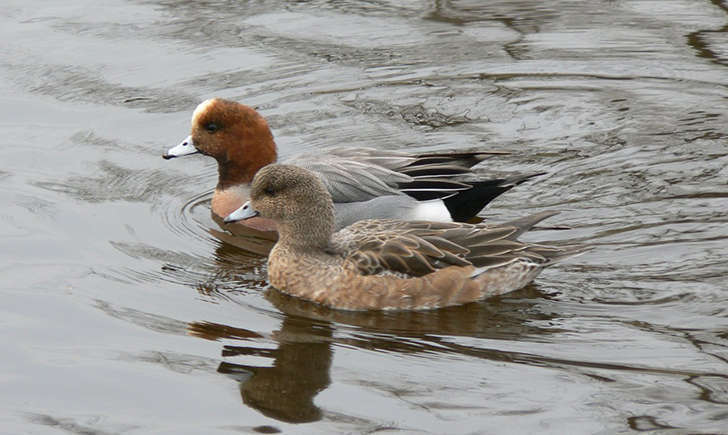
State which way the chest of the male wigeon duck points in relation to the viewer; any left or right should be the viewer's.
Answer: facing to the left of the viewer

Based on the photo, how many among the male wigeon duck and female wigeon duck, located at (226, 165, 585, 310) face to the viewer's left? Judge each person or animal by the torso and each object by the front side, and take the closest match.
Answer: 2

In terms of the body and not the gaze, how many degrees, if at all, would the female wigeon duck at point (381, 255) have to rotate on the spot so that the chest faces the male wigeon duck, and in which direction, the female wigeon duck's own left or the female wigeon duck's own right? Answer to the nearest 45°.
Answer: approximately 90° to the female wigeon duck's own right

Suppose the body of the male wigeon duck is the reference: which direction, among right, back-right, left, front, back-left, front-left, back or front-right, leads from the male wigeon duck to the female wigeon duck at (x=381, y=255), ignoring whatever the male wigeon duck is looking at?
left

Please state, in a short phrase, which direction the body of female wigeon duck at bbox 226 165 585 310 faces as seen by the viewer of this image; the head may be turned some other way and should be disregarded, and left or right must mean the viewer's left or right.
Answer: facing to the left of the viewer
